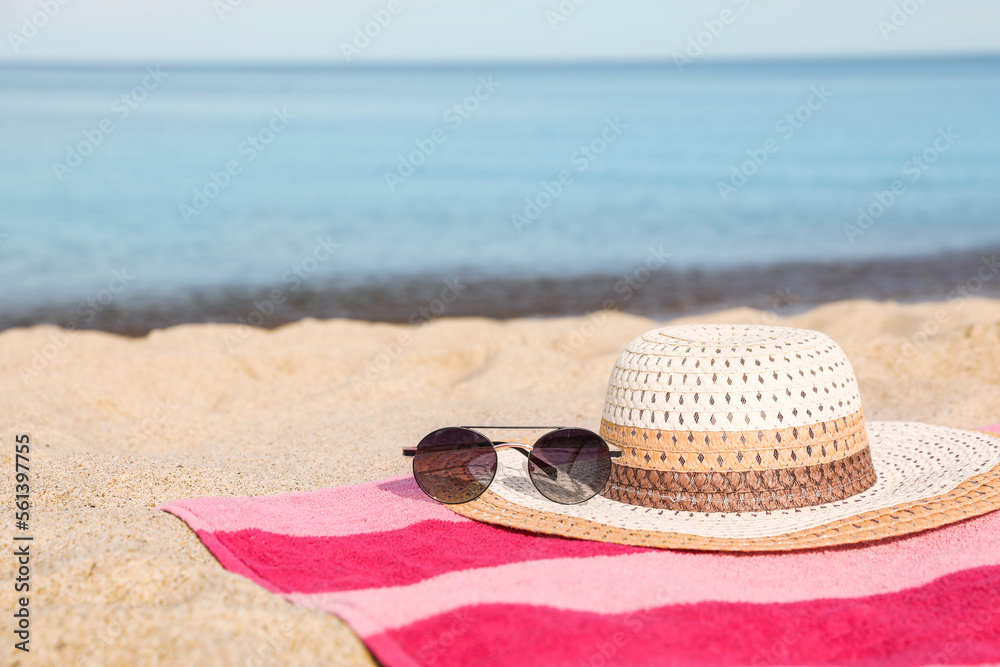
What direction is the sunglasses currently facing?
toward the camera
